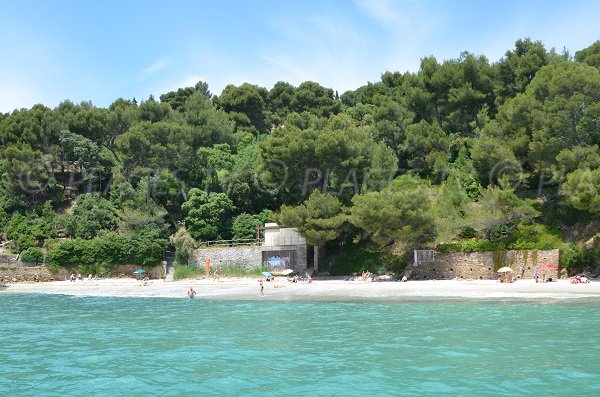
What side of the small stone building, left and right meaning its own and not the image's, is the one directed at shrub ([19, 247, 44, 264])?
right

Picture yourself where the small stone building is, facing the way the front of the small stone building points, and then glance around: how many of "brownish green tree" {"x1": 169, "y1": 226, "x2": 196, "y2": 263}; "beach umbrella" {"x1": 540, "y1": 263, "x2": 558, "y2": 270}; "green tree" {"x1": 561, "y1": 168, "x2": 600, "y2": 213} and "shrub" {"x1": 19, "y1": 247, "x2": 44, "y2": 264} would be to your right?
2

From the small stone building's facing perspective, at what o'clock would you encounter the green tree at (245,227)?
The green tree is roughly at 5 o'clock from the small stone building.

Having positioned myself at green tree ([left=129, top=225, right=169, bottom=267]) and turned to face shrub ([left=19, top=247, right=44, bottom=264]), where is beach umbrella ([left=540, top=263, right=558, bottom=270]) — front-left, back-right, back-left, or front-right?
back-left

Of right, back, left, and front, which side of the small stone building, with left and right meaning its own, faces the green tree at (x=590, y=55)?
left

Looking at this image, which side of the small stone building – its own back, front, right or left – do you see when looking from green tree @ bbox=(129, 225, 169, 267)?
right

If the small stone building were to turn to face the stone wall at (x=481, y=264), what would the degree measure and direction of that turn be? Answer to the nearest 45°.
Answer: approximately 45° to its left

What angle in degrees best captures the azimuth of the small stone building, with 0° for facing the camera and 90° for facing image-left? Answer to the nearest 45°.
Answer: approximately 0°

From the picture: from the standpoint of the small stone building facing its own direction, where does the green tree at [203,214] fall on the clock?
The green tree is roughly at 4 o'clock from the small stone building.
